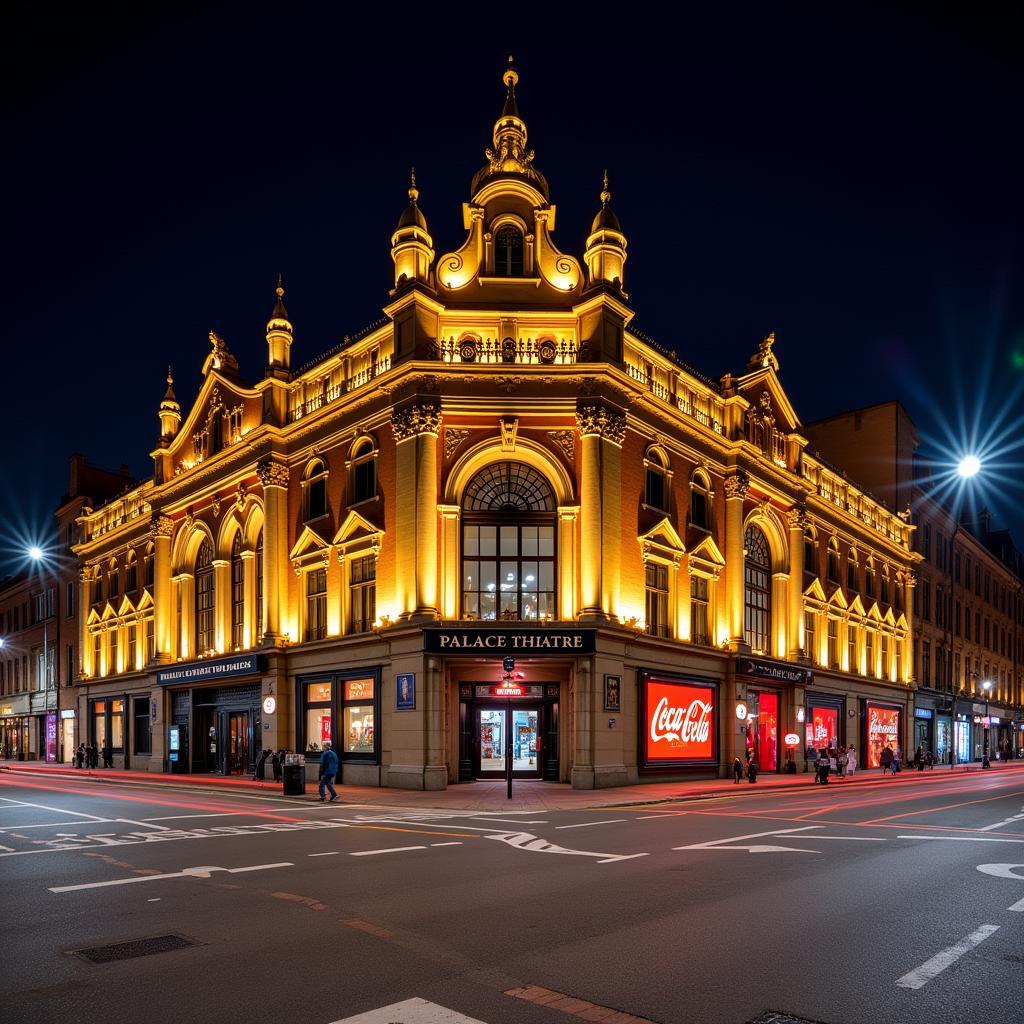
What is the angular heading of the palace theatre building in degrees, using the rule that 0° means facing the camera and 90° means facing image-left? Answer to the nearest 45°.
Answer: approximately 0°

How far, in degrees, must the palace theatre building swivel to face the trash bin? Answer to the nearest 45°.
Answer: approximately 45° to its right
